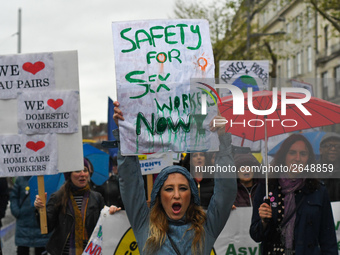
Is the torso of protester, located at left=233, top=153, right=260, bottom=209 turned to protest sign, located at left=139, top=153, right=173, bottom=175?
no

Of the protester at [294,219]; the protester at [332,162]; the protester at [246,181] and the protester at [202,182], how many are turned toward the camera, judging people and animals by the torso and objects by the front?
4

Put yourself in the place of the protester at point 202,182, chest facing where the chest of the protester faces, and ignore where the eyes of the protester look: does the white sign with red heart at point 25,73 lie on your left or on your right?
on your right

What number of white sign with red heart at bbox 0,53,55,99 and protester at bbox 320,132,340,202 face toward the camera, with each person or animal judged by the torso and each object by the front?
2

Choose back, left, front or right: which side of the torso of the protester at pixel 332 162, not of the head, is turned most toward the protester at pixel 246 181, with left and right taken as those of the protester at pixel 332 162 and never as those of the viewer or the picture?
right

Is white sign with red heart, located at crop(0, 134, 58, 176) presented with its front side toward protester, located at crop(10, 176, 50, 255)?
no

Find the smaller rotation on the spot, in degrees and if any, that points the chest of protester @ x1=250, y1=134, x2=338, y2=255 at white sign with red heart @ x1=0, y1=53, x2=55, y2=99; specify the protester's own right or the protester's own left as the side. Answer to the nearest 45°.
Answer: approximately 90° to the protester's own right

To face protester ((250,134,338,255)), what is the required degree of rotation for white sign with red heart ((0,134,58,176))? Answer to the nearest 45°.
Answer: approximately 45° to its left

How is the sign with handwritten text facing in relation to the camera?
toward the camera

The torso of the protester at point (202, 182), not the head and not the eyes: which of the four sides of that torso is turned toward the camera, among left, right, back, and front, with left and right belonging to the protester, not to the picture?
front

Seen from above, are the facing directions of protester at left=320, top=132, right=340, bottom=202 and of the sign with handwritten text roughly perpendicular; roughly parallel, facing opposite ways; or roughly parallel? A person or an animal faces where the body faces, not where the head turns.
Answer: roughly parallel

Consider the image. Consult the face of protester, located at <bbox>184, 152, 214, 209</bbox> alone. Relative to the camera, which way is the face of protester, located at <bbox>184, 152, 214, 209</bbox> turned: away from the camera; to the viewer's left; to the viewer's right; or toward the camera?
toward the camera

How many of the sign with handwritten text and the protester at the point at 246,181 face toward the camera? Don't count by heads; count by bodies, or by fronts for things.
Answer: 2

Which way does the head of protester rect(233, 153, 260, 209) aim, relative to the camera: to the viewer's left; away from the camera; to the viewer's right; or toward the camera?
toward the camera

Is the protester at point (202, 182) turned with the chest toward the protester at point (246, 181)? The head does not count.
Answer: no

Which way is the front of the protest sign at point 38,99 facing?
toward the camera
